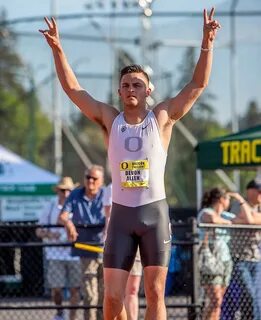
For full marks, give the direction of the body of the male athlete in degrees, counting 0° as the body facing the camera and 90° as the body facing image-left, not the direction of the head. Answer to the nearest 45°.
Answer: approximately 0°

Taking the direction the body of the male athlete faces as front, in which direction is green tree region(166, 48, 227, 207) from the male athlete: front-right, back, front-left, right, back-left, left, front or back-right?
back

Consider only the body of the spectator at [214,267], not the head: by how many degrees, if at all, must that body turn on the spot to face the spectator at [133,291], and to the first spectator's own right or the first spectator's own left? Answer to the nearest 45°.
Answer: approximately 135° to the first spectator's own right

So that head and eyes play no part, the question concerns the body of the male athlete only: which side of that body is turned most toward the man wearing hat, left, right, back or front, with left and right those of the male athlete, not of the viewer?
back

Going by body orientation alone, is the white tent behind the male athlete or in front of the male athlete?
behind
